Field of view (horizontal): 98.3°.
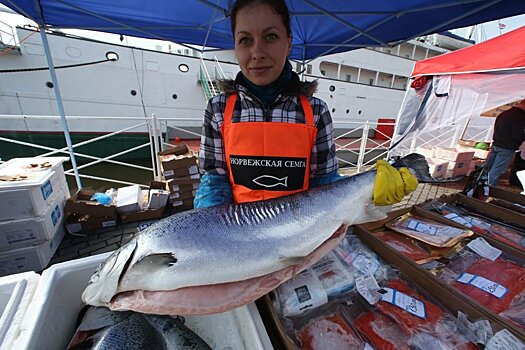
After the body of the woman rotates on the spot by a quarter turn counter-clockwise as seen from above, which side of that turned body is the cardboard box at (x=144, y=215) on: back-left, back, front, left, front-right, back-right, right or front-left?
back-left

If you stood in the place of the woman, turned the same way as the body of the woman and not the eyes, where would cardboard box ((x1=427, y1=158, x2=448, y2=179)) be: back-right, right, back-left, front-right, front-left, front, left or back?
back-left

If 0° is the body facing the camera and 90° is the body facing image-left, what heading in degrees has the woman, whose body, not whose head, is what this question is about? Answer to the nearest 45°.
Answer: approximately 0°

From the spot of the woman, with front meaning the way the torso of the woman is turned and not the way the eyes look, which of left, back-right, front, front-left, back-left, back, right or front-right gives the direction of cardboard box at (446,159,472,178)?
back-left
